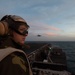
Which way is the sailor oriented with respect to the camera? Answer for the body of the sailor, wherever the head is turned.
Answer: to the viewer's right

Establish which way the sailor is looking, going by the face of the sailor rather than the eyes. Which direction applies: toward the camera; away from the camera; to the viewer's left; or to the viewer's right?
to the viewer's right
